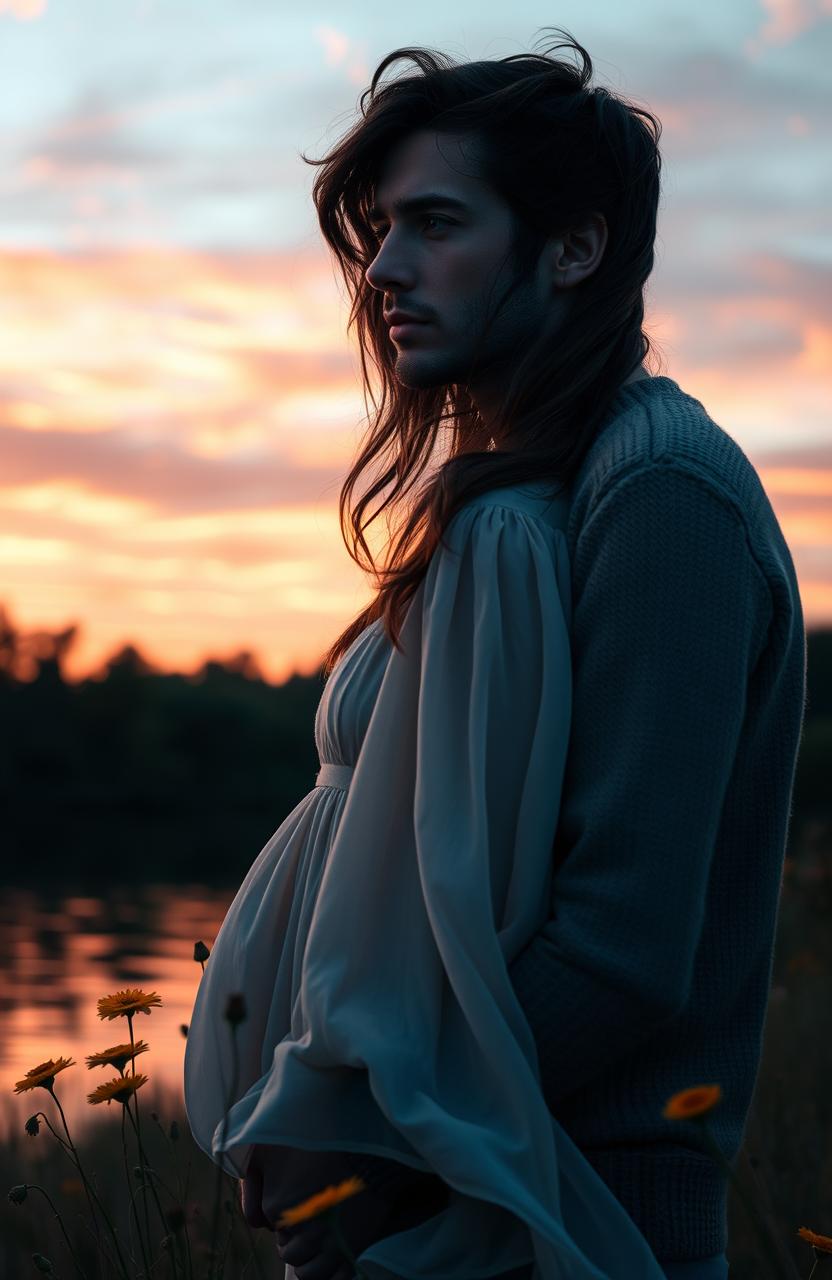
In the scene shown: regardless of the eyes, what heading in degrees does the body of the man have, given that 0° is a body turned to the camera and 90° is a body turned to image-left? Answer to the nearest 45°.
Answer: approximately 90°
